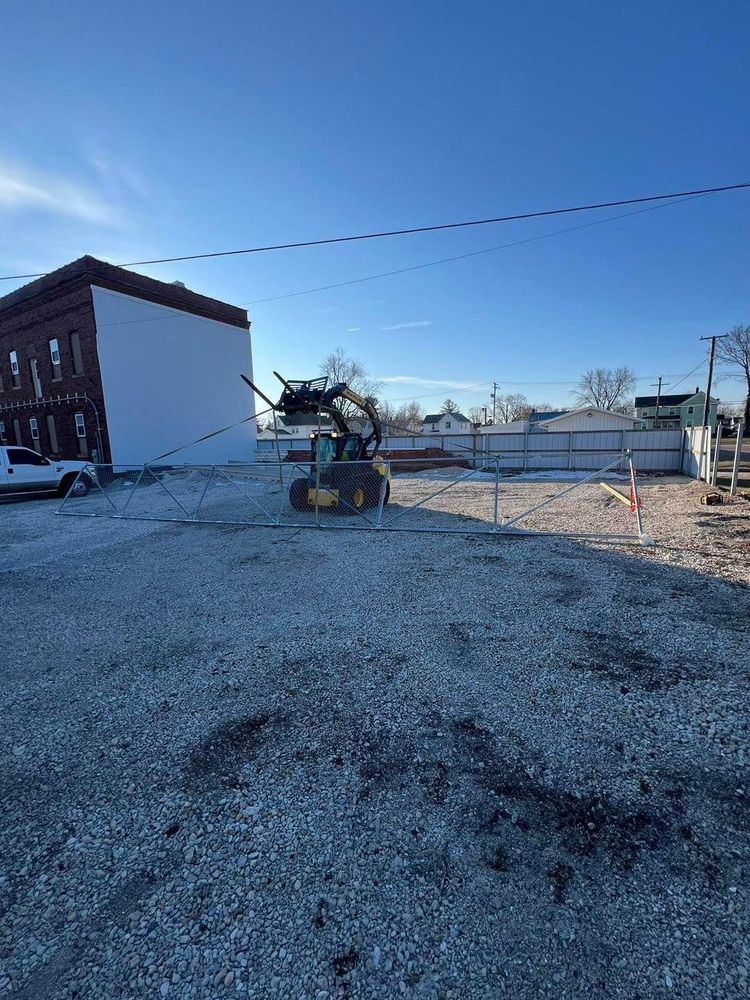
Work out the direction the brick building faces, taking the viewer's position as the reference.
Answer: facing the viewer and to the left of the viewer

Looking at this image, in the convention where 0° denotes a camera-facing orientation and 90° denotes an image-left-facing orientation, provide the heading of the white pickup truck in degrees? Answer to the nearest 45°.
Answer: approximately 270°

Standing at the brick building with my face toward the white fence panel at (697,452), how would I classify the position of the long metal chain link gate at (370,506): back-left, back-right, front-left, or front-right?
front-right

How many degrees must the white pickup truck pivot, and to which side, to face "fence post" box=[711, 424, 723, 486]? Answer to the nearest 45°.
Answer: approximately 45° to its right

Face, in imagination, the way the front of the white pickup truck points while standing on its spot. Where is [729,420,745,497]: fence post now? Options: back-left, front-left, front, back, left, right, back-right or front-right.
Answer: front-right

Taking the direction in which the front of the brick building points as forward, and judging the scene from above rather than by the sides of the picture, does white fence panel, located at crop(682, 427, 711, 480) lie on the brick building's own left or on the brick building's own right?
on the brick building's own left

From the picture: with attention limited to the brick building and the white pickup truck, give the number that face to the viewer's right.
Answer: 1

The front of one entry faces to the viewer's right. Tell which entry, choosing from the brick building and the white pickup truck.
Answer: the white pickup truck

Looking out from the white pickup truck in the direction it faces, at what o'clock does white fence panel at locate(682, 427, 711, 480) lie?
The white fence panel is roughly at 1 o'clock from the white pickup truck.

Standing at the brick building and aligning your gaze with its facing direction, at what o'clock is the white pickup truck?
The white pickup truck is roughly at 11 o'clock from the brick building.
